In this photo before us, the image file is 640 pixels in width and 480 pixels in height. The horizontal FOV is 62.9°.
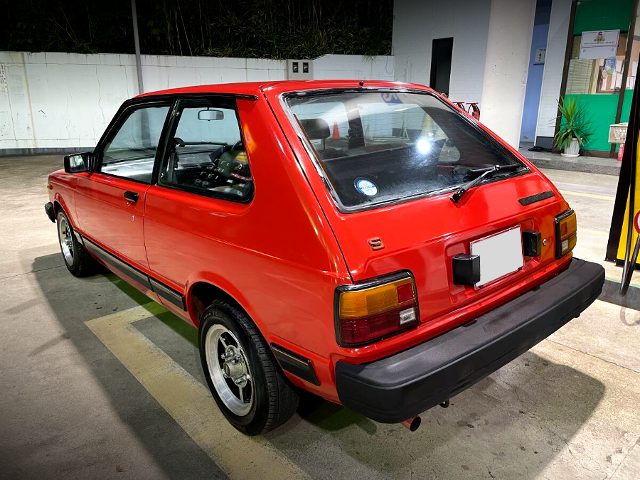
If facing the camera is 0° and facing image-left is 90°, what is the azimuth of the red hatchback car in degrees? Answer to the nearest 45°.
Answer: approximately 135°

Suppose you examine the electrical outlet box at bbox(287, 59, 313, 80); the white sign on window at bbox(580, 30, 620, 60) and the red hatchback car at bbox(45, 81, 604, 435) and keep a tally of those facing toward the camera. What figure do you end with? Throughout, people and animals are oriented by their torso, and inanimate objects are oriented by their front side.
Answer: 2

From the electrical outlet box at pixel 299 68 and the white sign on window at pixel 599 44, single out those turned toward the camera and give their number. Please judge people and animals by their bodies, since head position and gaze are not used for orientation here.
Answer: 2

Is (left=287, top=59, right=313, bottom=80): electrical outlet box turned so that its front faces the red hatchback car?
yes

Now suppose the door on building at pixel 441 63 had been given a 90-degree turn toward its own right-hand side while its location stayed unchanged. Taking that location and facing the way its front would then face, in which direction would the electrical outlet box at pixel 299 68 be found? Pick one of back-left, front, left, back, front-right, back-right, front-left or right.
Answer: front-left

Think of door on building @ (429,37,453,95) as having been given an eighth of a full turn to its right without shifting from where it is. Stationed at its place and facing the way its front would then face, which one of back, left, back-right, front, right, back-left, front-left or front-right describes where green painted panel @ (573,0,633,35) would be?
back-left

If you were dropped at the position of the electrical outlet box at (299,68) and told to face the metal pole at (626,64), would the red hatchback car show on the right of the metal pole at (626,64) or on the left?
right

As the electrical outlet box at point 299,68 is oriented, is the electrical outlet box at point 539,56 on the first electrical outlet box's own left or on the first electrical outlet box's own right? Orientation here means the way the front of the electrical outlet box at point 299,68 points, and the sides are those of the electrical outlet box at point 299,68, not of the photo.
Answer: on the first electrical outlet box's own left

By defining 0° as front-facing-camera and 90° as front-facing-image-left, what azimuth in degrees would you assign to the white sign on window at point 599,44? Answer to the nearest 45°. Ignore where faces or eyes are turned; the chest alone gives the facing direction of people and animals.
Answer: approximately 0°

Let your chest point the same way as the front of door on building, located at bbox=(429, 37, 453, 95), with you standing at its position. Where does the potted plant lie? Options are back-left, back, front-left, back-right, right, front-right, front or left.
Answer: left

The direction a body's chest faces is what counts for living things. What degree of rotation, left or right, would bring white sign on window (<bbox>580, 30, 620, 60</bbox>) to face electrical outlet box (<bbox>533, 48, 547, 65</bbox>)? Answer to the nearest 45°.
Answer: approximately 135° to its right

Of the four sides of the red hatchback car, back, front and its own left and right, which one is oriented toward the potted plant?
right
